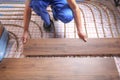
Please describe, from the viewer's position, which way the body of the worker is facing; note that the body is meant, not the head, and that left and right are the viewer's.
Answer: facing the viewer
